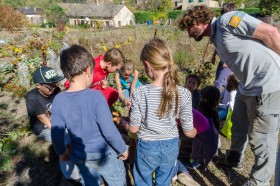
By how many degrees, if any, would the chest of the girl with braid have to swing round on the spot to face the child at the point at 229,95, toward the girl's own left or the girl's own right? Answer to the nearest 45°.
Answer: approximately 45° to the girl's own right

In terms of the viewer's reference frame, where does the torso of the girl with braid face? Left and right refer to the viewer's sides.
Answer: facing away from the viewer

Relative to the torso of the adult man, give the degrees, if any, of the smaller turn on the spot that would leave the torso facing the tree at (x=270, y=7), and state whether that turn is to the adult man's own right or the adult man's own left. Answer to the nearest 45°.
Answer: approximately 90° to the adult man's own right

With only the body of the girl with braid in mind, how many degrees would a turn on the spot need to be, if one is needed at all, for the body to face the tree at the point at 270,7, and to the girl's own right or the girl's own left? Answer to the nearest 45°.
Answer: approximately 45° to the girl's own right

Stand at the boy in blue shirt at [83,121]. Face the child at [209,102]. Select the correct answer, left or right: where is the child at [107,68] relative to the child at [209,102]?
left

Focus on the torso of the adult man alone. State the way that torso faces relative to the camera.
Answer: to the viewer's left

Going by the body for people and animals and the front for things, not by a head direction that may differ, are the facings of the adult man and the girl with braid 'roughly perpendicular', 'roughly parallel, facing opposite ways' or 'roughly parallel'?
roughly perpendicular

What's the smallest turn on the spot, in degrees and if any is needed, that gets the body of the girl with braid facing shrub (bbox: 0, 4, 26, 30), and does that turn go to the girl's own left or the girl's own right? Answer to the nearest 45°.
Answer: approximately 45° to the girl's own left
